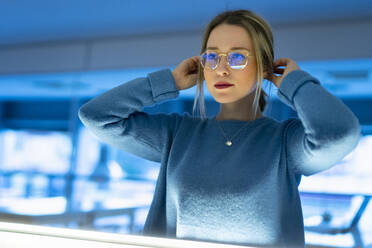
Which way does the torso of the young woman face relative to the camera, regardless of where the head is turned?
toward the camera
